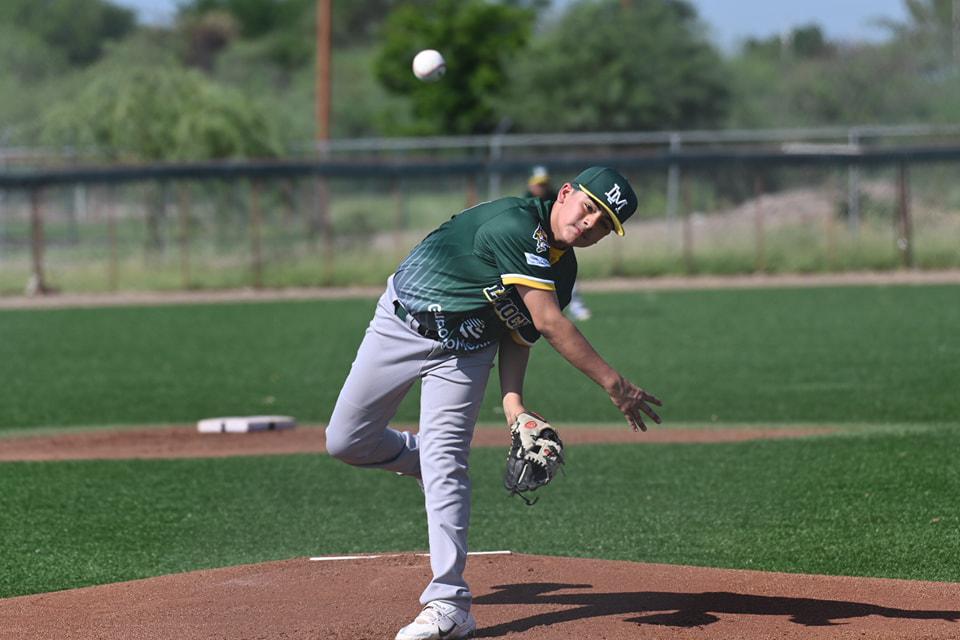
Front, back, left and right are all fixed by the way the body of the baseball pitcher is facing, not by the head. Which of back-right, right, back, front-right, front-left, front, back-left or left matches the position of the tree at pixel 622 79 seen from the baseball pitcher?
back-left

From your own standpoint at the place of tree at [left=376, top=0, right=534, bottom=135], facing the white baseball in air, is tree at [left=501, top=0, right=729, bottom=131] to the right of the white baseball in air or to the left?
left

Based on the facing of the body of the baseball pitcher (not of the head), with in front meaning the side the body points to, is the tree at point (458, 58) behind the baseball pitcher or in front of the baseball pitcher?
behind

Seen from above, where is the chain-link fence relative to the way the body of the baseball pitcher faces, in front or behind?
behind

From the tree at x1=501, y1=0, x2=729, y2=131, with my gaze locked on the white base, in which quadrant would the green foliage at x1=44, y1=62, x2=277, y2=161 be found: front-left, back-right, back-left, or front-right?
front-right

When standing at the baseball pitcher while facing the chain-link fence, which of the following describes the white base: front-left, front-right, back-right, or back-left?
front-left

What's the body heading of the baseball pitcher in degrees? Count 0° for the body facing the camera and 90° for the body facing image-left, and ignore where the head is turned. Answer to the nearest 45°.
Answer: approximately 315°

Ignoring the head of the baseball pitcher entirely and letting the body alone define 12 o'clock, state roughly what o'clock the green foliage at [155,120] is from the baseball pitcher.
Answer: The green foliage is roughly at 7 o'clock from the baseball pitcher.
